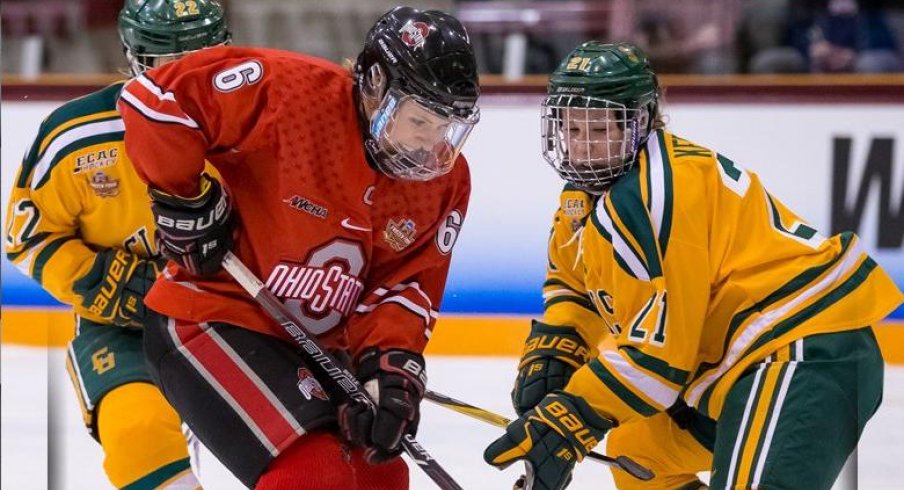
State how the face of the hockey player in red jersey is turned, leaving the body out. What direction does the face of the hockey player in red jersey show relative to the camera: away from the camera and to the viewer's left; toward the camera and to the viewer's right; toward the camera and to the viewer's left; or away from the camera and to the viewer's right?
toward the camera and to the viewer's right

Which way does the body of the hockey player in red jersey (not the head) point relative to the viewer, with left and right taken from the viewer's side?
facing the viewer and to the right of the viewer

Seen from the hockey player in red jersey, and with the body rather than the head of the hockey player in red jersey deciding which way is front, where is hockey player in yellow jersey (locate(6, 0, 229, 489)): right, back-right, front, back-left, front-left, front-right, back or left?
back

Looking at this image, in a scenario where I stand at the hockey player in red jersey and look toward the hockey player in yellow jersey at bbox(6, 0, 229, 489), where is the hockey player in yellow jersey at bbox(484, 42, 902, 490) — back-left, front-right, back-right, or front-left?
back-right

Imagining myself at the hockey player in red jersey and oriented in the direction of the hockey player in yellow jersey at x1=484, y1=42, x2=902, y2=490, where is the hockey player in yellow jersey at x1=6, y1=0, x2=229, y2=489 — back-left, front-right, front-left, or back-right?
back-left

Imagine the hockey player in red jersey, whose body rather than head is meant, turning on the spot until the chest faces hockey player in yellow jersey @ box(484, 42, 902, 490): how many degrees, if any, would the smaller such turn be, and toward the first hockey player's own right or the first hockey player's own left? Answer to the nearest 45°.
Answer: approximately 45° to the first hockey player's own left
